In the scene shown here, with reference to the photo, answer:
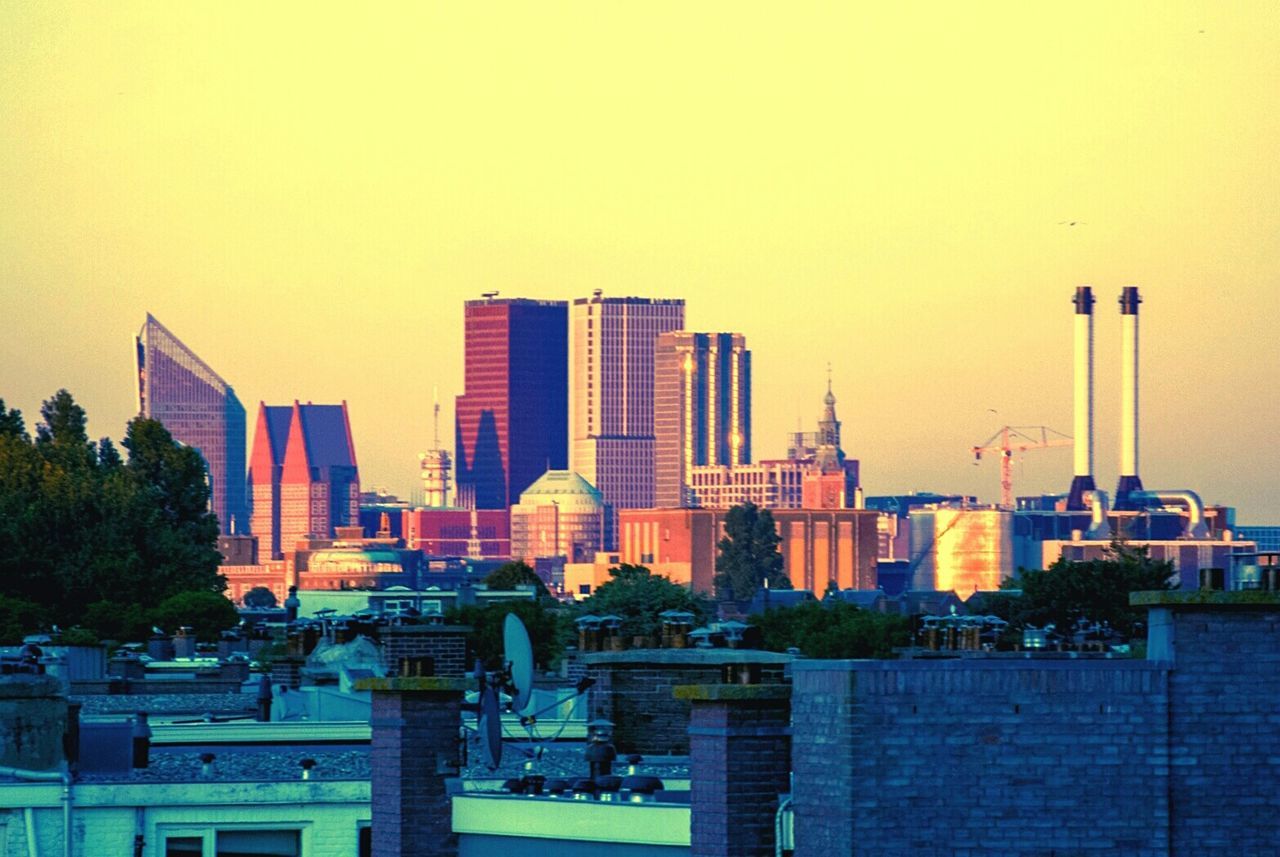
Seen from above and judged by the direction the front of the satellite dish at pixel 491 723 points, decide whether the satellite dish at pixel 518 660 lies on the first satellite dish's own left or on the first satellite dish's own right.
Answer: on the first satellite dish's own left

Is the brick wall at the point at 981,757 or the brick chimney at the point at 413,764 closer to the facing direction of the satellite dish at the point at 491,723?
the brick wall

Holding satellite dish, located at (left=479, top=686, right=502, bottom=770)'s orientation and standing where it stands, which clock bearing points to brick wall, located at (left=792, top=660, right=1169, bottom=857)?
The brick wall is roughly at 2 o'clock from the satellite dish.

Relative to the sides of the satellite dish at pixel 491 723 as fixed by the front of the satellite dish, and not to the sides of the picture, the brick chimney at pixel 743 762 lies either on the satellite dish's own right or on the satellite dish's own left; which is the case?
on the satellite dish's own right

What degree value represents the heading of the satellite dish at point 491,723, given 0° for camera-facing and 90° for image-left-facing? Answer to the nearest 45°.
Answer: approximately 270°

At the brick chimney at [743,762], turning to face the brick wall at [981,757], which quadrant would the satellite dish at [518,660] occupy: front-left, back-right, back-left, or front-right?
back-left

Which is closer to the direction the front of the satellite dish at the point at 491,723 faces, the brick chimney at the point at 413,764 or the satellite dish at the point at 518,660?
the satellite dish

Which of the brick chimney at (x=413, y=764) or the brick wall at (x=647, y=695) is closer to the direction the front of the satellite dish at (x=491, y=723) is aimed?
the brick wall

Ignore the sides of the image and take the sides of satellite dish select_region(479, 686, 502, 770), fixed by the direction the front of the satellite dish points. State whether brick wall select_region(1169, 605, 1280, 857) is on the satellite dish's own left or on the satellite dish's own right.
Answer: on the satellite dish's own right
